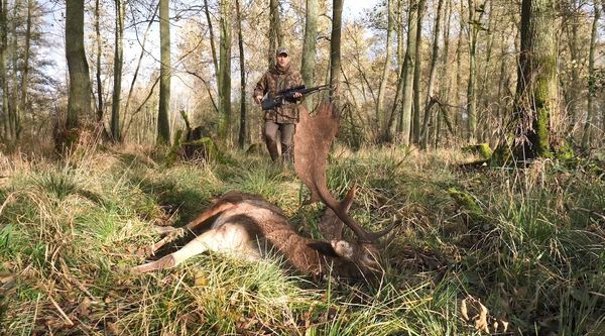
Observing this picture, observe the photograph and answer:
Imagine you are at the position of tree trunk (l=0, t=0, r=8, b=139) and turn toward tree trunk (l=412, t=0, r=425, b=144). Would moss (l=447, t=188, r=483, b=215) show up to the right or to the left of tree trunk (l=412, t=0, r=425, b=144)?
right

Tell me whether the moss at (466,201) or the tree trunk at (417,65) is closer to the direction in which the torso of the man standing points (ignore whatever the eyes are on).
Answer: the moss

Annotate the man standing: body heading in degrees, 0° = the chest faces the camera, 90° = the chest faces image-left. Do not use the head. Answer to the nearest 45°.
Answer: approximately 0°

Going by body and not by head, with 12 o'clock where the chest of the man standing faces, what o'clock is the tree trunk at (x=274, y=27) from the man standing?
The tree trunk is roughly at 6 o'clock from the man standing.

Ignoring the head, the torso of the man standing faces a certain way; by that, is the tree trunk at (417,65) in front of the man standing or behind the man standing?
behind

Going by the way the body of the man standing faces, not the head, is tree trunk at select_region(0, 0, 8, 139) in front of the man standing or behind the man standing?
behind

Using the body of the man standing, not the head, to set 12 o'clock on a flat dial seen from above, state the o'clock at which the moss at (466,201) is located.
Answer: The moss is roughly at 11 o'clock from the man standing.
